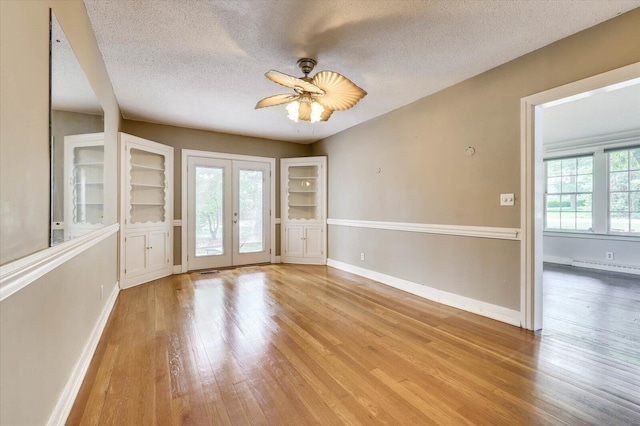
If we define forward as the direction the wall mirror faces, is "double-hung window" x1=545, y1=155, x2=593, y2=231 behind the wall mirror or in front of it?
in front

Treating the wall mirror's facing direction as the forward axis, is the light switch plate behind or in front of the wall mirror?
in front

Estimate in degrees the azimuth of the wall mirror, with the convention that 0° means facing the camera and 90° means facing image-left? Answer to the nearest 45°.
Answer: approximately 270°

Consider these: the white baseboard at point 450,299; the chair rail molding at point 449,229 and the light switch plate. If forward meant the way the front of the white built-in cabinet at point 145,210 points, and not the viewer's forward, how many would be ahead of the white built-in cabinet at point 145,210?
3

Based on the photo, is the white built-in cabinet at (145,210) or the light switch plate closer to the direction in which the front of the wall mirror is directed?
the light switch plate

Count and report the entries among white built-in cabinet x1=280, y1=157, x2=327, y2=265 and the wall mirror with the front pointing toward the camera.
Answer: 1

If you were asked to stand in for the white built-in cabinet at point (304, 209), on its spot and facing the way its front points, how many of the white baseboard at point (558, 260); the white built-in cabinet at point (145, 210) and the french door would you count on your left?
1

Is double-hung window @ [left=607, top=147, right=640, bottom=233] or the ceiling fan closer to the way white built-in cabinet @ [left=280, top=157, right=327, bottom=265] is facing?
the ceiling fan

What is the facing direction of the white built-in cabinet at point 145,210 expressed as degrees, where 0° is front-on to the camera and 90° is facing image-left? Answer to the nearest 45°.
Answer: approximately 315°

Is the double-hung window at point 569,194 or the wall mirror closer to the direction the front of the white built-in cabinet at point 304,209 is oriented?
the wall mirror

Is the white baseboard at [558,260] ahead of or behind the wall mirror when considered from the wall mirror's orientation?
ahead

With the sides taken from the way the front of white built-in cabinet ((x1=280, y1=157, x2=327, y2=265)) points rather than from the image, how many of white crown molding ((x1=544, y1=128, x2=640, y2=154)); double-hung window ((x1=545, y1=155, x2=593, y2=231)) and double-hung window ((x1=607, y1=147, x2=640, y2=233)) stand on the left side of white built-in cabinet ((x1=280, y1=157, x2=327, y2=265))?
3

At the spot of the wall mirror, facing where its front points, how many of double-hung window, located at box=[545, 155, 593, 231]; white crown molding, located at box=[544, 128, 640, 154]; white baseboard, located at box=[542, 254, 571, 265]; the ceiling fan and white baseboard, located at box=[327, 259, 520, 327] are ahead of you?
5
